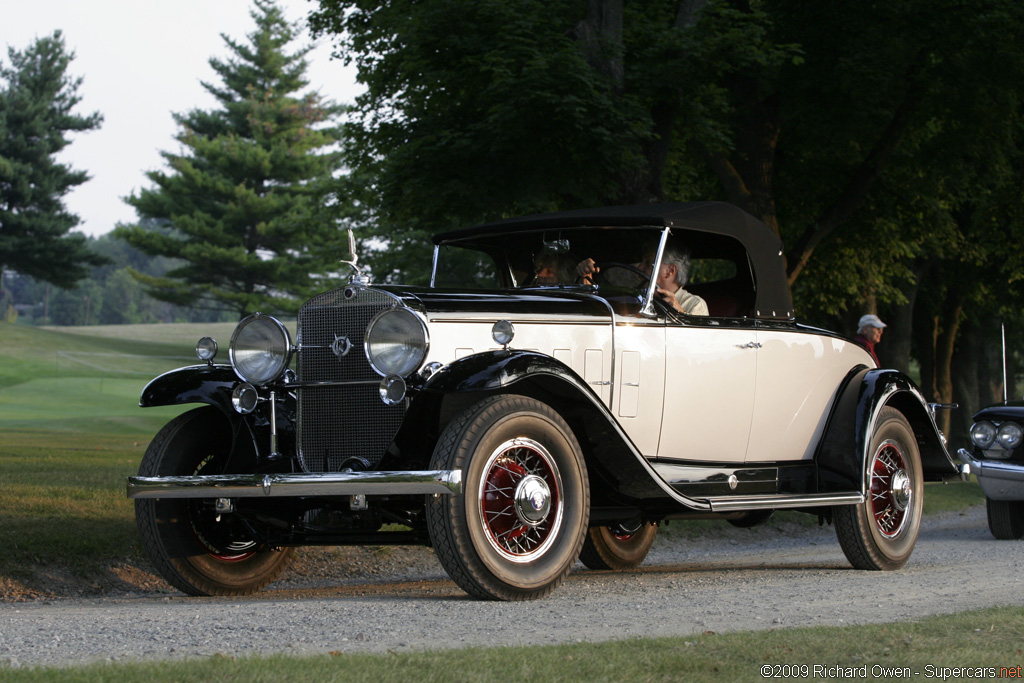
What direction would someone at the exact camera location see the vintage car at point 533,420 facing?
facing the viewer and to the left of the viewer

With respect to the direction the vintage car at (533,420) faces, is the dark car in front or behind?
behind
